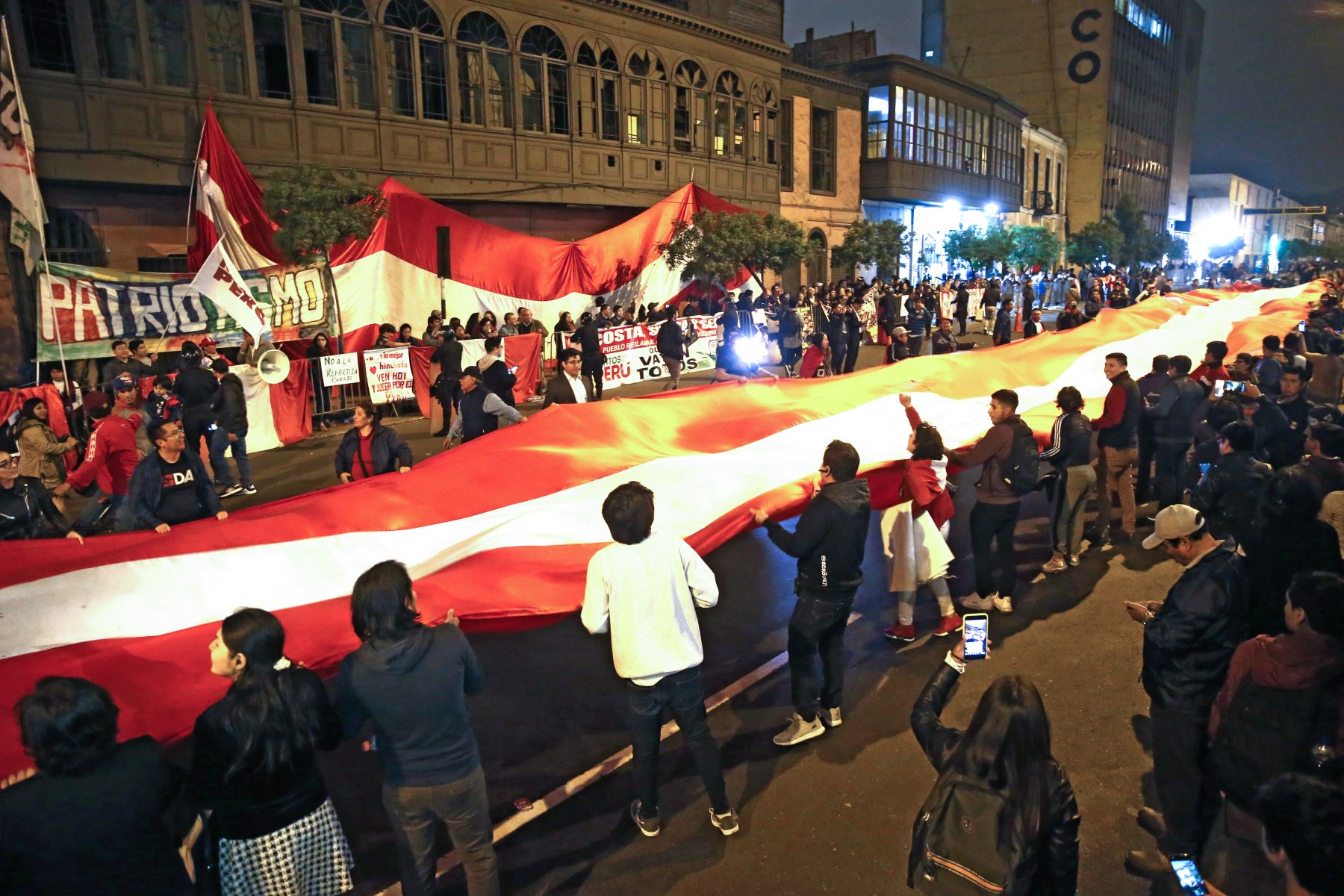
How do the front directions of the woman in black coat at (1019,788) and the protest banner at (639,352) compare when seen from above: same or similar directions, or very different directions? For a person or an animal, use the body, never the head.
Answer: very different directions

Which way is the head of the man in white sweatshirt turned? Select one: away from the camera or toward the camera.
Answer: away from the camera

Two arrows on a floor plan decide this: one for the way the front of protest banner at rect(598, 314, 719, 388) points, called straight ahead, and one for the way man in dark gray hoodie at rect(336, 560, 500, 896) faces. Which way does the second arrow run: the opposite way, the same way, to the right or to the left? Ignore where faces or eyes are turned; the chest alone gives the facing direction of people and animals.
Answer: the opposite way

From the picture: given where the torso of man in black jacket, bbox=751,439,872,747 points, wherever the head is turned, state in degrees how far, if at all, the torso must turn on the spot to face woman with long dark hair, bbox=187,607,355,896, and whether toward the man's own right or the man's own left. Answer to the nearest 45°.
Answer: approximately 90° to the man's own left

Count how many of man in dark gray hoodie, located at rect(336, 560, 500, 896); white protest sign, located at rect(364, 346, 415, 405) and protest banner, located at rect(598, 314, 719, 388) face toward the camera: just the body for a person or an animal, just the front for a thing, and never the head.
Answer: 2

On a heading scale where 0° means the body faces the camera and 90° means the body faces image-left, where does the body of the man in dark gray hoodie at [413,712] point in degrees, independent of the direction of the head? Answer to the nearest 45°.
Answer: approximately 180°

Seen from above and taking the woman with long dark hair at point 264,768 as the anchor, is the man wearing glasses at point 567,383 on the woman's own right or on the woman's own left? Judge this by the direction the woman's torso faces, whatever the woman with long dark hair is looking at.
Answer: on the woman's own right

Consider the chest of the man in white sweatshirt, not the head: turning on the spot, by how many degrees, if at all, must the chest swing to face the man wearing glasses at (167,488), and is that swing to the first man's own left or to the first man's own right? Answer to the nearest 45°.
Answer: approximately 45° to the first man's own left

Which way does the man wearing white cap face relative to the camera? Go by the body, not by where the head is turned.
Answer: to the viewer's left

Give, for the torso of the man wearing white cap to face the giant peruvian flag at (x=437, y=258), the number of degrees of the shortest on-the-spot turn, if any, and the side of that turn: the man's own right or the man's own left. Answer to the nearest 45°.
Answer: approximately 45° to the man's own right

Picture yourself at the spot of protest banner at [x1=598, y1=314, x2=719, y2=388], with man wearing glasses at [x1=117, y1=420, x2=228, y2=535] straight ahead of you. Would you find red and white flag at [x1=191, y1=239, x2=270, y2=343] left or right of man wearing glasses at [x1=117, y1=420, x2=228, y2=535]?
right

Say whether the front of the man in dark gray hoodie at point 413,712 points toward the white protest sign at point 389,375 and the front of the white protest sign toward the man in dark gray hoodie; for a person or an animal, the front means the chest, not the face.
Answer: yes
